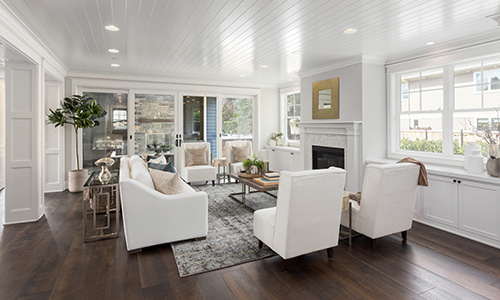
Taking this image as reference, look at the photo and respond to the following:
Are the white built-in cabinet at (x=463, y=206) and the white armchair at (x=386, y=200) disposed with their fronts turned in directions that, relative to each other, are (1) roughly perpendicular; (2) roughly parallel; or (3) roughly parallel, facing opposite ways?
roughly perpendicular

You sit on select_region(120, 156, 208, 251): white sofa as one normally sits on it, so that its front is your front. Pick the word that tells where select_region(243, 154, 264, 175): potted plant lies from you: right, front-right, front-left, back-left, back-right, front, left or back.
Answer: front-left

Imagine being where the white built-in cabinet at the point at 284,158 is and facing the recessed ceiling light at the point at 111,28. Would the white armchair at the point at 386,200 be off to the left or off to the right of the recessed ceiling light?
left

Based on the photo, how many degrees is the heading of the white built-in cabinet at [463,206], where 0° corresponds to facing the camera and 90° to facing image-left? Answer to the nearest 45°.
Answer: approximately 45°

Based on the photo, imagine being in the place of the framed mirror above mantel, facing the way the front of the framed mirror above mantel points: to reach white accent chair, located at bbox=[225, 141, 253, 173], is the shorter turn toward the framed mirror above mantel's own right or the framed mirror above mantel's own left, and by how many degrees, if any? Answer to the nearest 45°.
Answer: approximately 90° to the framed mirror above mantel's own right

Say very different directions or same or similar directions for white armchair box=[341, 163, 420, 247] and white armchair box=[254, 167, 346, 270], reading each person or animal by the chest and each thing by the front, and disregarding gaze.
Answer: same or similar directions

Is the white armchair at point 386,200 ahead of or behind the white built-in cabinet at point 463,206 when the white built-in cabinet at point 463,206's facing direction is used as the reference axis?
ahead

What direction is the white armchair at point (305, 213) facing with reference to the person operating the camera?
facing away from the viewer and to the left of the viewer

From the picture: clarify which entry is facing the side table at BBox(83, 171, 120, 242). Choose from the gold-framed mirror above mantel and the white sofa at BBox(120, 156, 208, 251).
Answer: the gold-framed mirror above mantel

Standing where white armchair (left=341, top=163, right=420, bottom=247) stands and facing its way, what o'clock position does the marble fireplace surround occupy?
The marble fireplace surround is roughly at 1 o'clock from the white armchair.

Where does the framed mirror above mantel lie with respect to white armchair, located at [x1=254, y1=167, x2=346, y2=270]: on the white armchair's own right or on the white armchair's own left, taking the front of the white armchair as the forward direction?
on the white armchair's own right

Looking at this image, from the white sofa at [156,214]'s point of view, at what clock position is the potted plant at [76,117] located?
The potted plant is roughly at 8 o'clock from the white sofa.

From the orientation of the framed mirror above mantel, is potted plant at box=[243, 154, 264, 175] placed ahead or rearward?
ahead

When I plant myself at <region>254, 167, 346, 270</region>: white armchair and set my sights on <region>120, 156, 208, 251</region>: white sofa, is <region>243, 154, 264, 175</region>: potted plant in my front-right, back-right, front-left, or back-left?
front-right

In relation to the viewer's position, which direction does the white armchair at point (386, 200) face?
facing away from the viewer and to the left of the viewer

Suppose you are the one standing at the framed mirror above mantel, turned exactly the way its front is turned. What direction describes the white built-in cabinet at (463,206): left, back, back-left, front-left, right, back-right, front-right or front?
left

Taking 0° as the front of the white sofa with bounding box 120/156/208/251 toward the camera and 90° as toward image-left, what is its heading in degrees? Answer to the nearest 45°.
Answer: approximately 270°

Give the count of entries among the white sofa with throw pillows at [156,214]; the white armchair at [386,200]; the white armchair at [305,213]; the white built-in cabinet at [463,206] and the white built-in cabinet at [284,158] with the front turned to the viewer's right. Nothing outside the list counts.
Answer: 1
